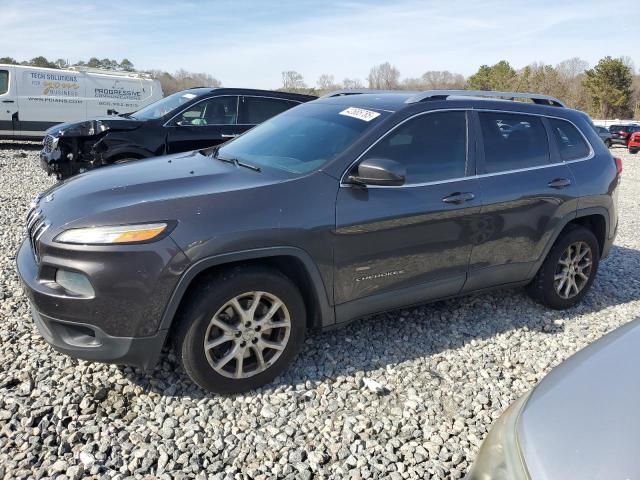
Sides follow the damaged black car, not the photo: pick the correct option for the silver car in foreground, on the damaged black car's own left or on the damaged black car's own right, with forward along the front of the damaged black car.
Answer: on the damaged black car's own left

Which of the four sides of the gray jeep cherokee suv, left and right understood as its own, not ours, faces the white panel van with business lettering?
right

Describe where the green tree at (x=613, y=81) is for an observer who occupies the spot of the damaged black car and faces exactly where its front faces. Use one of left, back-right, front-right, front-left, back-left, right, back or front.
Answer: back

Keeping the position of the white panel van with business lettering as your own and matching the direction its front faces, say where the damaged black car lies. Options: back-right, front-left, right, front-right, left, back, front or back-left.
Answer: left

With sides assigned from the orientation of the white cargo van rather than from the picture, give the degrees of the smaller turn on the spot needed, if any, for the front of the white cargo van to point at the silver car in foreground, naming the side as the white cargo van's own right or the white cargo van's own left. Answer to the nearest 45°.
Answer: approximately 90° to the white cargo van's own left

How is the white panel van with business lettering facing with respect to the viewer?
to the viewer's left

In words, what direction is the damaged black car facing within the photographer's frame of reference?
facing the viewer and to the left of the viewer

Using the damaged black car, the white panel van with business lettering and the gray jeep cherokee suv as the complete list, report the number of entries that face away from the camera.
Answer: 0

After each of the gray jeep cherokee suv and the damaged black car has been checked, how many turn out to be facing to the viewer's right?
0

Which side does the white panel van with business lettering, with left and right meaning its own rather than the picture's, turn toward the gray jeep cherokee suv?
left

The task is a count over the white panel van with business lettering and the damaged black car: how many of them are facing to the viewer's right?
0

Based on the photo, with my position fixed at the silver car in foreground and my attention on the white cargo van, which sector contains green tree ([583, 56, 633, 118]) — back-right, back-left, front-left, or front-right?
front-right
